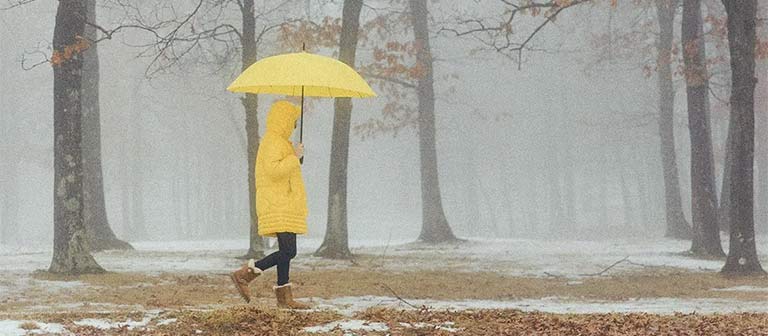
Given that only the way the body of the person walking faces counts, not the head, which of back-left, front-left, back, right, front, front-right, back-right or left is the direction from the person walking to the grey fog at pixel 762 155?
front-left

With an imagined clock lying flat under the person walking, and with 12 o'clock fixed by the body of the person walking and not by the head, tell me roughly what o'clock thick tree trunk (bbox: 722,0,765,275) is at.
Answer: The thick tree trunk is roughly at 11 o'clock from the person walking.

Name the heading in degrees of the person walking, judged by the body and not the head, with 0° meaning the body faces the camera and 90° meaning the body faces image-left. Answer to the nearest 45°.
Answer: approximately 270°

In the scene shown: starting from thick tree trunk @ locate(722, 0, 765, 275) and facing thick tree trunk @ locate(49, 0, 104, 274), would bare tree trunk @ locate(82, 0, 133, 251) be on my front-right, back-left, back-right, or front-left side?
front-right

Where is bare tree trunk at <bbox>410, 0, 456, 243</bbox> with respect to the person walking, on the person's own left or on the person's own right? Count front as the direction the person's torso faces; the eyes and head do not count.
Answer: on the person's own left

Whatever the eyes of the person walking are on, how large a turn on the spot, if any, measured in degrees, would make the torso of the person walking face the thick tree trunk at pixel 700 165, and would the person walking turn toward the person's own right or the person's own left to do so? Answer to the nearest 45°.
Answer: approximately 45° to the person's own left

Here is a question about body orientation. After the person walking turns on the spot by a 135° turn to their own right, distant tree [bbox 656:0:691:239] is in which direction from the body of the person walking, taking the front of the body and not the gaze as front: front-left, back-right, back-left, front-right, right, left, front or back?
back

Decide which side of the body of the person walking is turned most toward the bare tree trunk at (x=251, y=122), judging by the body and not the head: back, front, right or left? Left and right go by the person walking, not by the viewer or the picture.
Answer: left

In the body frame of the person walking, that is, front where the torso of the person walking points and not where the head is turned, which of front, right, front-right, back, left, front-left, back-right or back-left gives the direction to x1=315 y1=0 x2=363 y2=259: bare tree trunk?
left

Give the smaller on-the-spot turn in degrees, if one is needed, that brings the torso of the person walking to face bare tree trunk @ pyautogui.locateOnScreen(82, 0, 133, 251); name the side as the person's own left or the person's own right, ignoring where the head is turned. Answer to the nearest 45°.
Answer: approximately 90° to the person's own left

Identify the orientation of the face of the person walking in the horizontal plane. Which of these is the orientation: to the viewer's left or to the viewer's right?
to the viewer's right

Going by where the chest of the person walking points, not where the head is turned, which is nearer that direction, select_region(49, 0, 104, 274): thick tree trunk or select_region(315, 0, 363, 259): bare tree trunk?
the bare tree trunk

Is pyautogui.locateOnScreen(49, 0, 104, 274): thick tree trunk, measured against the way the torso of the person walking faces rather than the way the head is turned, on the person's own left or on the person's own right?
on the person's own left
